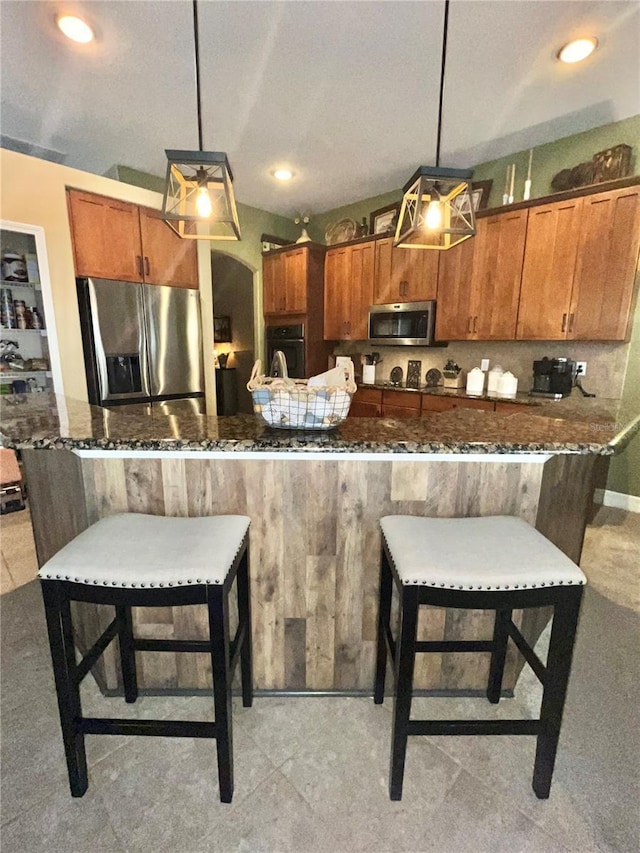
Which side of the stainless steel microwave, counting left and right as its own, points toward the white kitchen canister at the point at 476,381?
left

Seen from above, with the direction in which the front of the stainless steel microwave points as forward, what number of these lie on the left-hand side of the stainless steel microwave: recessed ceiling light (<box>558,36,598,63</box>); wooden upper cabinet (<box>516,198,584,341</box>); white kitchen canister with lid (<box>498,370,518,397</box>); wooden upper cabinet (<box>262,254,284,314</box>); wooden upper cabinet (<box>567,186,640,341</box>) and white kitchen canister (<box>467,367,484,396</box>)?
5

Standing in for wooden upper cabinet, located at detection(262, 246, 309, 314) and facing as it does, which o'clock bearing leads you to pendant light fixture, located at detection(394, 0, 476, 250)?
The pendant light fixture is roughly at 10 o'clock from the wooden upper cabinet.

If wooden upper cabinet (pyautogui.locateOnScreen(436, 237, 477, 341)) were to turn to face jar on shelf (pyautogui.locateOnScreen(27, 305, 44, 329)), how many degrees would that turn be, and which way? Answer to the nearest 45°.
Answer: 0° — it already faces it

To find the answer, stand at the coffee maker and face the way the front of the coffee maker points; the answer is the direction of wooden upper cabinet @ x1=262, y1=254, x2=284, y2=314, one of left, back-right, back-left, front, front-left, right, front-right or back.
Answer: front-right

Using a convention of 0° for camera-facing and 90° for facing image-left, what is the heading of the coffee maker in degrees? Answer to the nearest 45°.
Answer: approximately 45°

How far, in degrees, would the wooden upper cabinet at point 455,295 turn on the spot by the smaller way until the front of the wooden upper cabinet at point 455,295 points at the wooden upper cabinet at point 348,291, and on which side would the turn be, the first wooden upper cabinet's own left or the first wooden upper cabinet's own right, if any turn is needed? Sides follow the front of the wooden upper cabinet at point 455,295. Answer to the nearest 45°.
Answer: approximately 90° to the first wooden upper cabinet's own right

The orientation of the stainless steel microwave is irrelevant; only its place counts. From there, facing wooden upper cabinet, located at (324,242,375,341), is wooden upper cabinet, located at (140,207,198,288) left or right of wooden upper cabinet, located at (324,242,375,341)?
left
